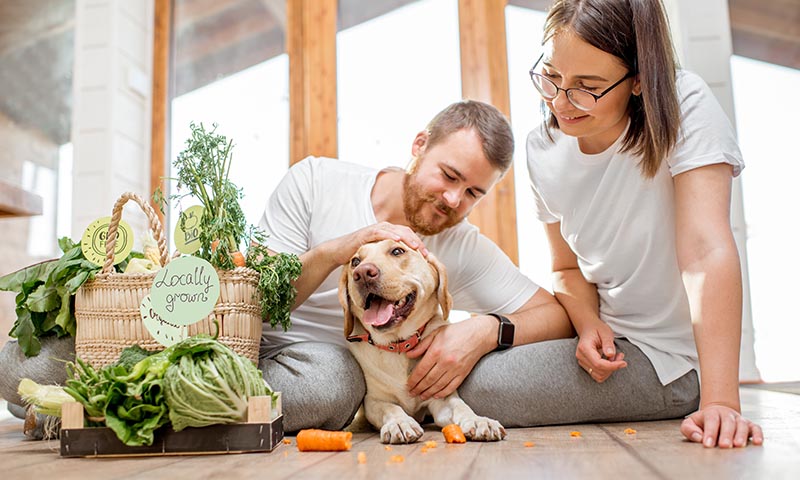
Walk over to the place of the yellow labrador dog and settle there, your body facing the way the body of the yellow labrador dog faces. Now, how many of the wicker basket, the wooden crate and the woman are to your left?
1

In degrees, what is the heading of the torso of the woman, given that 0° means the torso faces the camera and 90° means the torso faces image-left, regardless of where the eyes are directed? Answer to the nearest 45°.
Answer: approximately 45°

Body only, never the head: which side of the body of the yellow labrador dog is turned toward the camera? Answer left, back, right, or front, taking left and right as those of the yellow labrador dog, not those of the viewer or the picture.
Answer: front

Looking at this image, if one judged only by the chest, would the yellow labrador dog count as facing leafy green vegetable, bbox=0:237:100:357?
no

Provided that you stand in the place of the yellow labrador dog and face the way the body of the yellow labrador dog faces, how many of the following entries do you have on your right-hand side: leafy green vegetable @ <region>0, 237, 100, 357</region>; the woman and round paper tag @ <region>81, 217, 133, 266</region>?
2

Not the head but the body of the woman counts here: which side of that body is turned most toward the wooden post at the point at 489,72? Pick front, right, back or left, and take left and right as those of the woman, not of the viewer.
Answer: right

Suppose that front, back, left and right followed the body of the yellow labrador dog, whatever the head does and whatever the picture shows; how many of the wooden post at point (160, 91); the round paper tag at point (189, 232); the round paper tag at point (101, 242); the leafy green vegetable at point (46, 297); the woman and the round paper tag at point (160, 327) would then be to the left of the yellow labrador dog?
1

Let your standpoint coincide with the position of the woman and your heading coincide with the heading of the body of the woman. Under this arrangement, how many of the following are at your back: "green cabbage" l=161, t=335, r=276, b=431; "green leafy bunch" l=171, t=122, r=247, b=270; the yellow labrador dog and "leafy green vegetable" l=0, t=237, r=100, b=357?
0

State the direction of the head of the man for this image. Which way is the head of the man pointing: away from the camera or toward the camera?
toward the camera

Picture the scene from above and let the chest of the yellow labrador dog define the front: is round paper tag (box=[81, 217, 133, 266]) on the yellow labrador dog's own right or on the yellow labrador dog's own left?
on the yellow labrador dog's own right

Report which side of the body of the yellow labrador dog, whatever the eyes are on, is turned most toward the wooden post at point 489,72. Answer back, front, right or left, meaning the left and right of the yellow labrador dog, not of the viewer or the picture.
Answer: back

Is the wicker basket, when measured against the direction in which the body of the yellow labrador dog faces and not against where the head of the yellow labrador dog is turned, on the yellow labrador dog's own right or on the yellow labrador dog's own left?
on the yellow labrador dog's own right

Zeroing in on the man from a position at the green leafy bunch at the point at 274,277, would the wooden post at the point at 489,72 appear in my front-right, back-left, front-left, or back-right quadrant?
front-left

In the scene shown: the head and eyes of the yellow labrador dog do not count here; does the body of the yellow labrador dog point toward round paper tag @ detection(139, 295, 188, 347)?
no

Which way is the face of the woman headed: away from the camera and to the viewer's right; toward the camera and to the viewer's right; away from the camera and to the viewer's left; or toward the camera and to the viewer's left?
toward the camera and to the viewer's left

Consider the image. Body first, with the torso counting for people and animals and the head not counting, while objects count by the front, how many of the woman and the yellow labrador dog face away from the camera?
0
